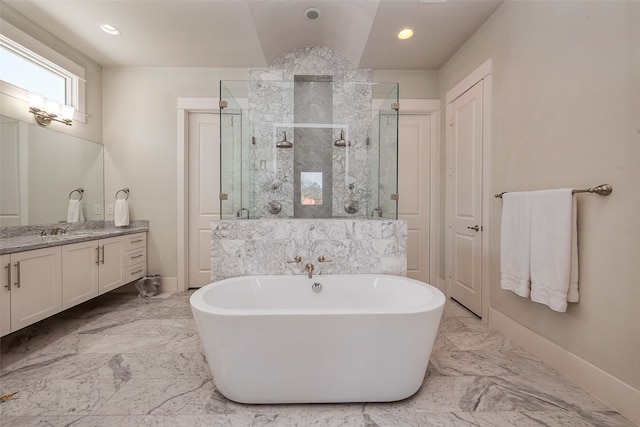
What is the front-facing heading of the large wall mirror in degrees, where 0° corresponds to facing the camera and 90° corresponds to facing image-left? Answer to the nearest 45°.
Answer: approximately 315°
